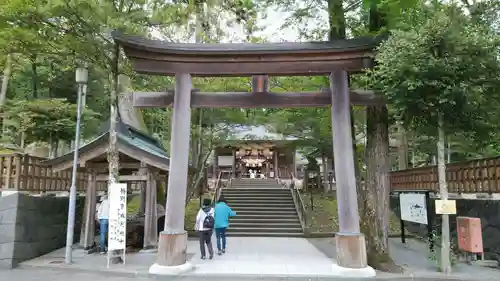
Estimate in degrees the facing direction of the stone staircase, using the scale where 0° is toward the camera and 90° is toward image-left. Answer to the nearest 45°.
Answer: approximately 0°

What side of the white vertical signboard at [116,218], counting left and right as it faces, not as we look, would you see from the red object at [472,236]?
left

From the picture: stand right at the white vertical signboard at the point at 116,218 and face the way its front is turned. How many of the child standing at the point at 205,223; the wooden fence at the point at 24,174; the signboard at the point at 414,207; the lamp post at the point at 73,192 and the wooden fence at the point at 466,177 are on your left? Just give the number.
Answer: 3

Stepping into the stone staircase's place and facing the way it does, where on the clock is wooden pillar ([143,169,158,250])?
The wooden pillar is roughly at 1 o'clock from the stone staircase.

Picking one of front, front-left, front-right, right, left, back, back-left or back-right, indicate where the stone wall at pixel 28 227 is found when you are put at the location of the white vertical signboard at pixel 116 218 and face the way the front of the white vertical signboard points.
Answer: back-right

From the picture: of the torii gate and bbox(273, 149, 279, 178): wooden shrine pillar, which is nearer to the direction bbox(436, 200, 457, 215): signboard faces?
the torii gate

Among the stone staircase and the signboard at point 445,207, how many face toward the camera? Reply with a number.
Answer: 2
